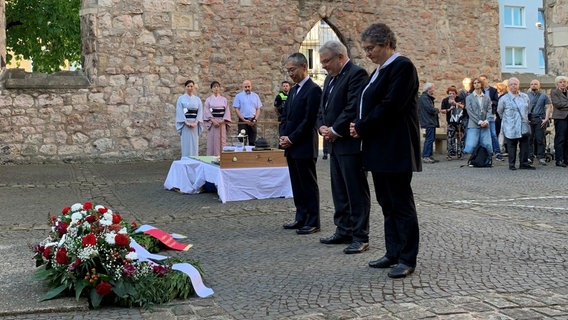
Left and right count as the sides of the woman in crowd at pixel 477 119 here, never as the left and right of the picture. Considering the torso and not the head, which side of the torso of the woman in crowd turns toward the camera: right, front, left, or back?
front

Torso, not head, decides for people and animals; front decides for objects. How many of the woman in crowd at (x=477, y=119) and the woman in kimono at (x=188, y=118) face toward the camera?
2

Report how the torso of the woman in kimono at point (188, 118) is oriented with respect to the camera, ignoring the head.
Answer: toward the camera

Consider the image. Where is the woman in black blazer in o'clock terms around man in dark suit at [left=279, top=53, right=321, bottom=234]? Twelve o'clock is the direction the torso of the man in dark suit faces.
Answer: The woman in black blazer is roughly at 10 o'clock from the man in dark suit.

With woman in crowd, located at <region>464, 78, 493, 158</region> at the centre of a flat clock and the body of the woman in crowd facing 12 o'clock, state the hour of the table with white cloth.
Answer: The table with white cloth is roughly at 1 o'clock from the woman in crowd.

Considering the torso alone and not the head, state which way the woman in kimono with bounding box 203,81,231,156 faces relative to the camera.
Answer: toward the camera

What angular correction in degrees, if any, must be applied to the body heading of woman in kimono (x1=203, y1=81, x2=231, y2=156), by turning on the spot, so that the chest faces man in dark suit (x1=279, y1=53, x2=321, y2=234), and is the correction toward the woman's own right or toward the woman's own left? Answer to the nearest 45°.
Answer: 0° — they already face them

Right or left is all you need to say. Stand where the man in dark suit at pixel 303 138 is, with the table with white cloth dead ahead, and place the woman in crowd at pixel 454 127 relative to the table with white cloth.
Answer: right

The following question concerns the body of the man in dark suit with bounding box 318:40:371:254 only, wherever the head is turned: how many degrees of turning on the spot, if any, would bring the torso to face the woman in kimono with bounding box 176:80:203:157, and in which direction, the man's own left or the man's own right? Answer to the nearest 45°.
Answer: approximately 90° to the man's own right

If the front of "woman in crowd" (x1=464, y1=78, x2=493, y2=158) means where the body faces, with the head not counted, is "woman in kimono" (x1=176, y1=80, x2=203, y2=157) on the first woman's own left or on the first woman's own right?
on the first woman's own right

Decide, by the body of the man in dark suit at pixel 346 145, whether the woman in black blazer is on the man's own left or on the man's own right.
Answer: on the man's own left

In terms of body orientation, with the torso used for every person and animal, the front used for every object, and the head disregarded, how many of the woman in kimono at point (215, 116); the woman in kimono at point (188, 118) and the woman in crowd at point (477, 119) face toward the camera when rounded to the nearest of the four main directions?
3

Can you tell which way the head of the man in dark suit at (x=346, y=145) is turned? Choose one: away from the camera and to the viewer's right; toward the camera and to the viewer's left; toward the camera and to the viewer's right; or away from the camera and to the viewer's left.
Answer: toward the camera and to the viewer's left
